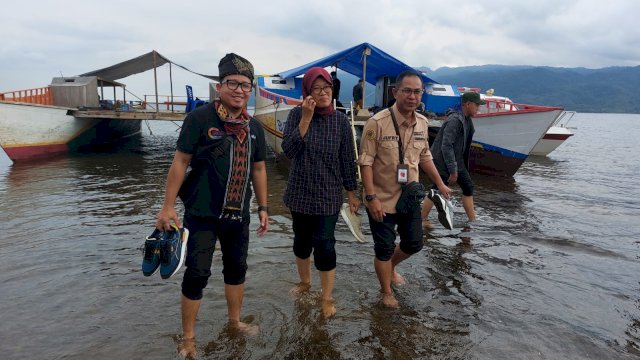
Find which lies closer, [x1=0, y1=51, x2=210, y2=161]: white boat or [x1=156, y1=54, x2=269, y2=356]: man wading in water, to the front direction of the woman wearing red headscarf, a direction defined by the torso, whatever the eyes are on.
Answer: the man wading in water

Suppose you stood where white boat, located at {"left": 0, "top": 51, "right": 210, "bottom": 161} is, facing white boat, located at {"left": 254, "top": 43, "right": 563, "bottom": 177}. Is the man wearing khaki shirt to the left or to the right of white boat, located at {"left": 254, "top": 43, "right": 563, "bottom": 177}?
right

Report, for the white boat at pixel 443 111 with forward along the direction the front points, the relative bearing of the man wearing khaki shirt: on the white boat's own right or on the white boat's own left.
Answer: on the white boat's own right

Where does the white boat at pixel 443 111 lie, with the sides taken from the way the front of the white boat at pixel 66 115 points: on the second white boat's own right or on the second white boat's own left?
on the second white boat's own left

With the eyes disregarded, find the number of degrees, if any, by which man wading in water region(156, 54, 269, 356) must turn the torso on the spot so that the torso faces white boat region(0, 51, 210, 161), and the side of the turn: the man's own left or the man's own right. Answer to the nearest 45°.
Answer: approximately 135° to the man's own left

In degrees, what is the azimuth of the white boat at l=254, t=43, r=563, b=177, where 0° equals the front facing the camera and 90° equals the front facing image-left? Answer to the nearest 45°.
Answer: approximately 315°

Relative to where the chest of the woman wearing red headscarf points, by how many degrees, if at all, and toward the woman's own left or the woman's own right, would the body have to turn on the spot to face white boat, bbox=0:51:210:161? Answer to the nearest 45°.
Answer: approximately 135° to the woman's own right

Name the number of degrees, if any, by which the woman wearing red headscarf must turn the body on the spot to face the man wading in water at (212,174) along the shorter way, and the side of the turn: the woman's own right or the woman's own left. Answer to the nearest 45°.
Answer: approximately 45° to the woman's own right

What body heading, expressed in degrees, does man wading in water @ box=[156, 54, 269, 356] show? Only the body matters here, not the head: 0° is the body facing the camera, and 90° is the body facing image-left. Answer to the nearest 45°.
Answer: approximately 315°

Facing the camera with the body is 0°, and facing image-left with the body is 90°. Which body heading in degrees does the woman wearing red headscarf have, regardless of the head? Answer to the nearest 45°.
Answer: approximately 0°

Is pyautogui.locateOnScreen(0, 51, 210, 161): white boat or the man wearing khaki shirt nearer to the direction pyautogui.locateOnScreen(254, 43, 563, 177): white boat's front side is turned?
the man wearing khaki shirt
